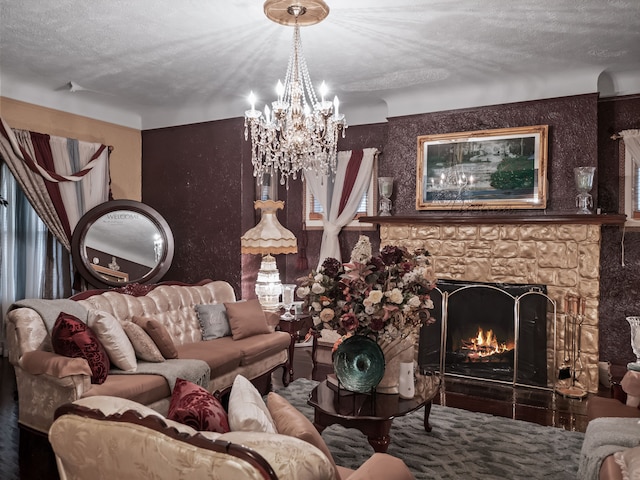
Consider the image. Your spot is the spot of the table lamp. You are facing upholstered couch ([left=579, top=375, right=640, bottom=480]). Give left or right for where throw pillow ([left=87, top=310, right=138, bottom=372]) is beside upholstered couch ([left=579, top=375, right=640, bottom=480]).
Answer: right

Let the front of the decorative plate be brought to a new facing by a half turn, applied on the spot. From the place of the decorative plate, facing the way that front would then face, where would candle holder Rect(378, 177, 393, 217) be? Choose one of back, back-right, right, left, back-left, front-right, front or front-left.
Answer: front

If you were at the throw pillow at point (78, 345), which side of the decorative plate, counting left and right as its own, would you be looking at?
right

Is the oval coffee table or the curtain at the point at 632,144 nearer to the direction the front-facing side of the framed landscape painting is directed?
the oval coffee table

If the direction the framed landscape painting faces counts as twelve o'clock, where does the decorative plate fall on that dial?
The decorative plate is roughly at 1 o'clock from the framed landscape painting.

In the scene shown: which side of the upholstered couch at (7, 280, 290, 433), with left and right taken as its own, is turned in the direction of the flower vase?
front

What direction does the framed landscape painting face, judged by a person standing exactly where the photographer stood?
facing the viewer and to the left of the viewer

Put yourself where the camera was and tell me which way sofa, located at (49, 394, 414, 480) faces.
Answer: facing away from the viewer and to the right of the viewer

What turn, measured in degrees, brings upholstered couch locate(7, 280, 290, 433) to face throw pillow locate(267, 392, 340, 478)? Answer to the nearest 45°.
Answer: approximately 45° to its right

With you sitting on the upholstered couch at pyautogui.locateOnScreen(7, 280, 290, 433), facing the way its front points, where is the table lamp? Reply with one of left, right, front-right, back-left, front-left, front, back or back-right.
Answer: left

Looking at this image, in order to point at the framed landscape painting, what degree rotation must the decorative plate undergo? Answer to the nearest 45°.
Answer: approximately 135° to its left

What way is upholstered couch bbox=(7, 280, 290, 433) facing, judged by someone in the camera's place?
facing the viewer and to the right of the viewer
